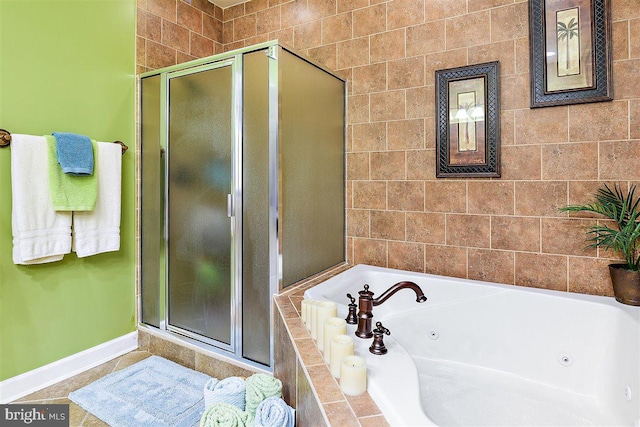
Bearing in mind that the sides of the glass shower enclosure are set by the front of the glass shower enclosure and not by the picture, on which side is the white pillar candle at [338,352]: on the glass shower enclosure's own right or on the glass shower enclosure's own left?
on the glass shower enclosure's own left

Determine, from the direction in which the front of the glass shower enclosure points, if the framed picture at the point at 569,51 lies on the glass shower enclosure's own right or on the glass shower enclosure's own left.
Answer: on the glass shower enclosure's own left

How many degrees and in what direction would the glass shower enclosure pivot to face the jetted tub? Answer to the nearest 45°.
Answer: approximately 90° to its left

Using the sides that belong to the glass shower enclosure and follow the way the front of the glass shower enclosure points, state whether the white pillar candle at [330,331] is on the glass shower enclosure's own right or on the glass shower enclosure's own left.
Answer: on the glass shower enclosure's own left

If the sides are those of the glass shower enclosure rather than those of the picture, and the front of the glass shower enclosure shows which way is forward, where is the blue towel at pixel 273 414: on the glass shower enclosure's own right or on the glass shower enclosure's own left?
on the glass shower enclosure's own left

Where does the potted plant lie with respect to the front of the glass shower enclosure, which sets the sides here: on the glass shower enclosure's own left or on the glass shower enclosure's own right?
on the glass shower enclosure's own left

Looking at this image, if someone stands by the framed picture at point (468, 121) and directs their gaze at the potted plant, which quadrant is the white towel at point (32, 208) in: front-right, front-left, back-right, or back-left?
back-right

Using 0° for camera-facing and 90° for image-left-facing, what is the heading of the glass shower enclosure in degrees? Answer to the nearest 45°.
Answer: approximately 45°

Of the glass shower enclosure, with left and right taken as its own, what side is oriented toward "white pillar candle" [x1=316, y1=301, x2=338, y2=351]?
left

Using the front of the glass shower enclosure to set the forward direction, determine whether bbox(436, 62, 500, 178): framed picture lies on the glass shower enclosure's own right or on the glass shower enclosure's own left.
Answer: on the glass shower enclosure's own left

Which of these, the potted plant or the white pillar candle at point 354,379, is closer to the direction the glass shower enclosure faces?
the white pillar candle
